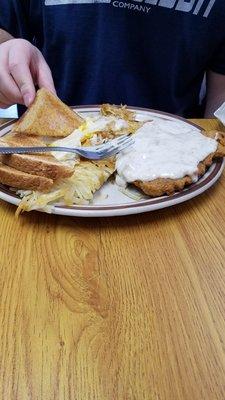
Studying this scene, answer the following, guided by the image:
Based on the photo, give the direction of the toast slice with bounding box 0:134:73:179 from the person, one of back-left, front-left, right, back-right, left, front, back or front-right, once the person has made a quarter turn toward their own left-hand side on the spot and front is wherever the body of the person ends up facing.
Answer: right

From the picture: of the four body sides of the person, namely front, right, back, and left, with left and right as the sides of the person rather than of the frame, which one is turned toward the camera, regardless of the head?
front

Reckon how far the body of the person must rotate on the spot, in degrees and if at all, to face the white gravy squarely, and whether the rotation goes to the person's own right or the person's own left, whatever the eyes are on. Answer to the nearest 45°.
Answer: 0° — they already face it

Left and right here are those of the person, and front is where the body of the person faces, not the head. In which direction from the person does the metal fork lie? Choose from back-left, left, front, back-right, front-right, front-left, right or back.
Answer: front

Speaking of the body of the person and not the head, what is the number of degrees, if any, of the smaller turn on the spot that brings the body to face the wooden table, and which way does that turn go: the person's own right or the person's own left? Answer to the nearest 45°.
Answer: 0° — they already face it

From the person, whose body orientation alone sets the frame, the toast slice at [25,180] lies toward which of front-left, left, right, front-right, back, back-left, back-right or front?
front

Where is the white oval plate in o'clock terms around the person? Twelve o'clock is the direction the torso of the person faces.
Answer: The white oval plate is roughly at 12 o'clock from the person.
